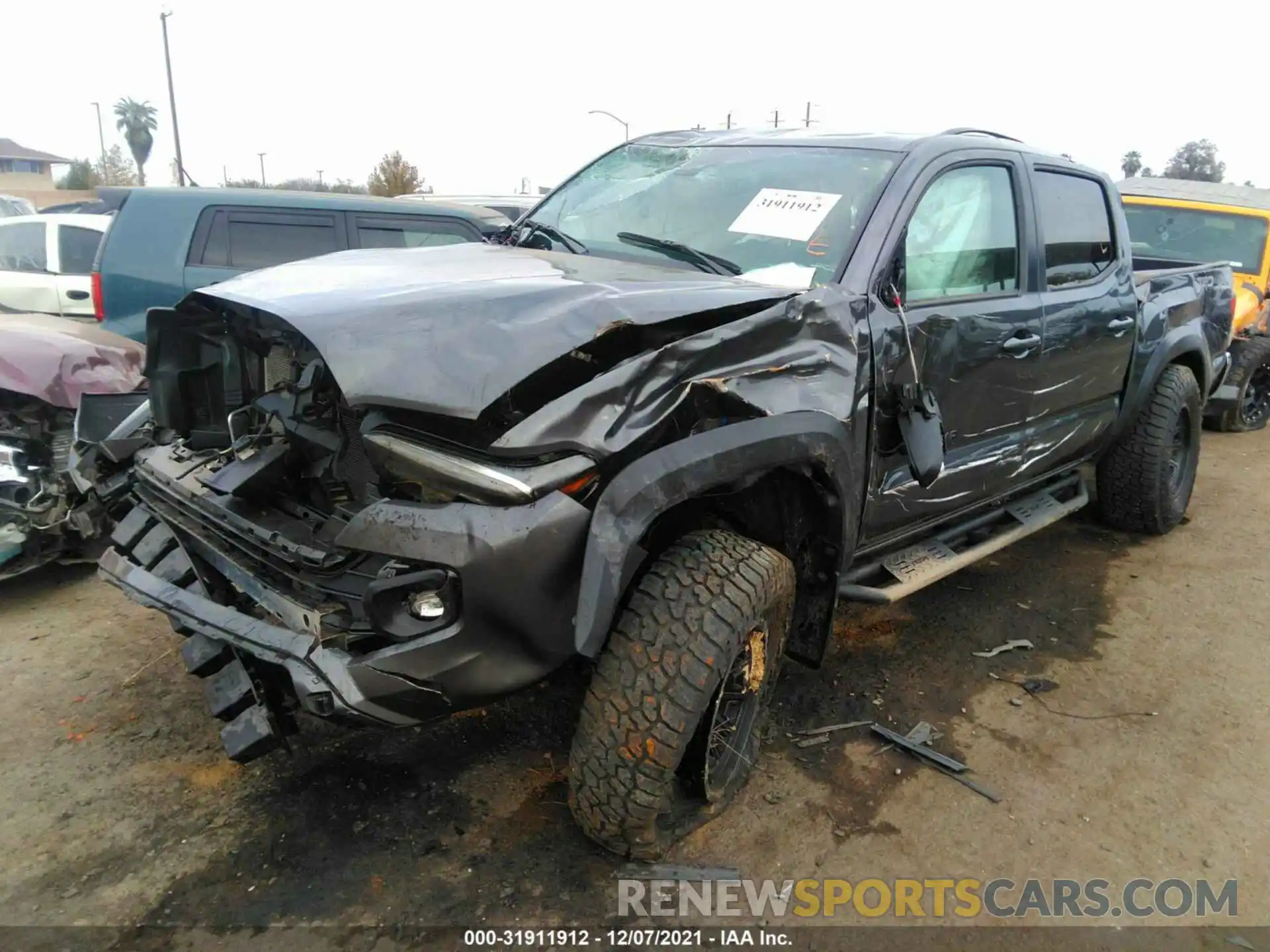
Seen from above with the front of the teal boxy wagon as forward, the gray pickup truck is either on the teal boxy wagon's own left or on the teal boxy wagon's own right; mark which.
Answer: on the teal boxy wagon's own right

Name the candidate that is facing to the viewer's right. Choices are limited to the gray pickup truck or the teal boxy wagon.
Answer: the teal boxy wagon

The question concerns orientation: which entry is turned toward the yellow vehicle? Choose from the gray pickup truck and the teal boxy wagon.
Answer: the teal boxy wagon

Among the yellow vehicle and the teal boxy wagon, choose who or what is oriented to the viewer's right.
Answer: the teal boxy wagon

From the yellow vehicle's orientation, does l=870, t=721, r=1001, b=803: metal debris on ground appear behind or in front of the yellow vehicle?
in front

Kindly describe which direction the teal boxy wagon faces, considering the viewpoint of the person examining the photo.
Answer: facing to the right of the viewer

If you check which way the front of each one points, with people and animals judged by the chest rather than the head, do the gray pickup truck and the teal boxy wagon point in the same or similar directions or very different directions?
very different directions

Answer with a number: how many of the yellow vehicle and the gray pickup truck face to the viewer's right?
0

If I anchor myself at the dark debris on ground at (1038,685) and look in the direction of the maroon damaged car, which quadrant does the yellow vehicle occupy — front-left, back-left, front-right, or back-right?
back-right

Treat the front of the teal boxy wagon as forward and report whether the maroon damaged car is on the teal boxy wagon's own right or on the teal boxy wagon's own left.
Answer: on the teal boxy wagon's own right

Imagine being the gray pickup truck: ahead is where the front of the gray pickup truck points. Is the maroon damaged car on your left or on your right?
on your right
